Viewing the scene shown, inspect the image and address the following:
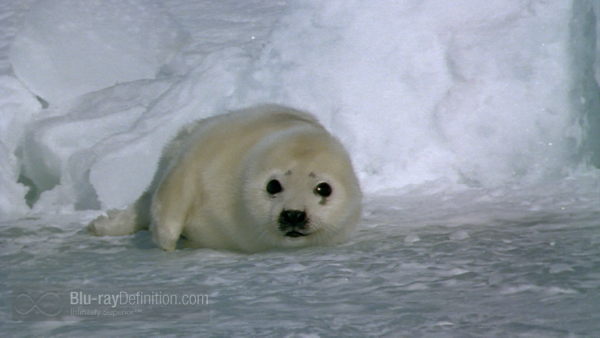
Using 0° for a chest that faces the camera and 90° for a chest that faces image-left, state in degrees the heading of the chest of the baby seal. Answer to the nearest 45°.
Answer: approximately 315°
